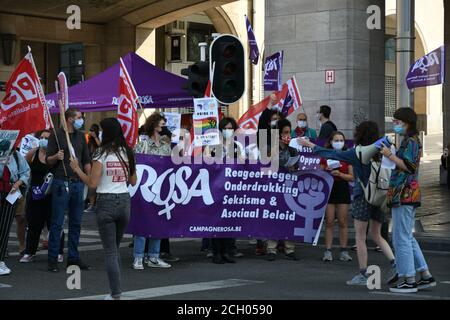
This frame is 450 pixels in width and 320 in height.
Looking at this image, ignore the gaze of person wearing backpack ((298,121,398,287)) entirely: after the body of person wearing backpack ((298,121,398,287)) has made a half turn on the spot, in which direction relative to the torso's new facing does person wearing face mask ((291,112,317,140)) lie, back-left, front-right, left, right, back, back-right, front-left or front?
back-left

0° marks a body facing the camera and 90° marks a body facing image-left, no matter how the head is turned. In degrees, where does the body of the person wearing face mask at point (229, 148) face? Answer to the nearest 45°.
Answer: approximately 0°

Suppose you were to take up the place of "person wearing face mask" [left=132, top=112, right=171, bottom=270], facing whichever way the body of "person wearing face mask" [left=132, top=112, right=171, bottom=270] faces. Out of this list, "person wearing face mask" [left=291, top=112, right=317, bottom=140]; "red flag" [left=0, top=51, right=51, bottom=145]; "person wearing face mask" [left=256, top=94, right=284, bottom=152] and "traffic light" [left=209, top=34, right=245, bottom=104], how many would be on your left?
3

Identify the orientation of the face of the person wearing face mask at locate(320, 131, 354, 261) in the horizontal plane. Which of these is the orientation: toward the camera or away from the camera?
toward the camera

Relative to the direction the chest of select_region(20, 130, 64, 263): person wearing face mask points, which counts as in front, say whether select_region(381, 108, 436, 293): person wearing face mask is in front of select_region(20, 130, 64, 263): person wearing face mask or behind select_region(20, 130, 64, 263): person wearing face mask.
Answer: in front

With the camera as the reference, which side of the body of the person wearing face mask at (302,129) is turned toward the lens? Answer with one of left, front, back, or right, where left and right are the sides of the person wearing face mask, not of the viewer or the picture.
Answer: front

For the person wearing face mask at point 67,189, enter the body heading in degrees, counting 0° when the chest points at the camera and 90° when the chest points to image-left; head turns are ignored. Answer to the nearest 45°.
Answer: approximately 315°

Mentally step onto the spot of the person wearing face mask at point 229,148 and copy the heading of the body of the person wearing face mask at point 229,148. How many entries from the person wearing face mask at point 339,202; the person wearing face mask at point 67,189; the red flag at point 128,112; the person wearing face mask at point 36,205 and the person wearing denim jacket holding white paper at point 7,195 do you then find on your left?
1

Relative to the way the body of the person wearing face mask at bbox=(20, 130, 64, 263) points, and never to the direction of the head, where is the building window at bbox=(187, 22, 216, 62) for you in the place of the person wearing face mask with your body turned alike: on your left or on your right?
on your left

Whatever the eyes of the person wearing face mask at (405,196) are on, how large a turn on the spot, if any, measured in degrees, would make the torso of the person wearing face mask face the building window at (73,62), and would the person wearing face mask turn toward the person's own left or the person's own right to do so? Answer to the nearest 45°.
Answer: approximately 45° to the person's own right

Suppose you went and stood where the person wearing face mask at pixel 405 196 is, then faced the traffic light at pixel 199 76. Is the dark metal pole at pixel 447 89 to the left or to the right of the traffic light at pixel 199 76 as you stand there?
right

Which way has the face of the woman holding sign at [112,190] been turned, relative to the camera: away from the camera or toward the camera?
away from the camera
